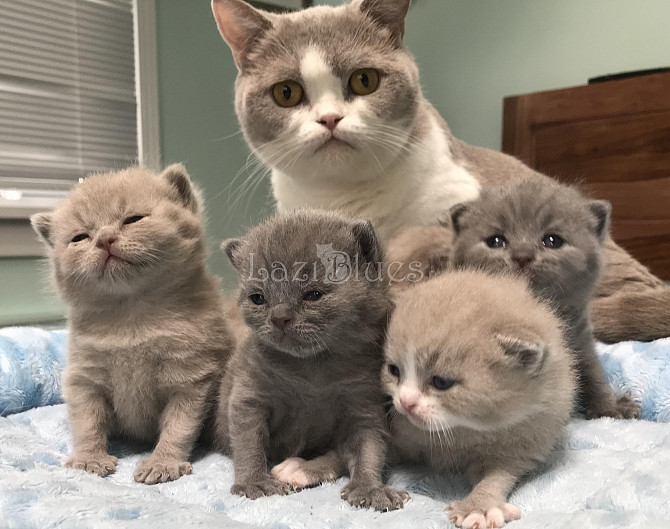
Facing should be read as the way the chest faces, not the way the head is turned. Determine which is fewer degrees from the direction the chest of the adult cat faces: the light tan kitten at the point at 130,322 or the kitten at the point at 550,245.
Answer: the light tan kitten

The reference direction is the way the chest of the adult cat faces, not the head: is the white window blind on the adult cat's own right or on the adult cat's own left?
on the adult cat's own right

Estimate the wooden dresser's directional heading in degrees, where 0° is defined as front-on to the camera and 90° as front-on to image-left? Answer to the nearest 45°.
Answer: approximately 45°

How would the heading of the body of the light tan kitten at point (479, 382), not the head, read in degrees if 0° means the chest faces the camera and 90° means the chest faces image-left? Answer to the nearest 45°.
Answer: approximately 45°

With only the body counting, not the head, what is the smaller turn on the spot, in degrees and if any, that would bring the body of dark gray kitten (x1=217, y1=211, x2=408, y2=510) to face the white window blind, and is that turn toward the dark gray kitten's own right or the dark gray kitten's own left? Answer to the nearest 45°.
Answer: approximately 135° to the dark gray kitten's own right

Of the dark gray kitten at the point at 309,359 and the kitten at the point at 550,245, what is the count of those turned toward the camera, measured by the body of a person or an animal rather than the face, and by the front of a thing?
2

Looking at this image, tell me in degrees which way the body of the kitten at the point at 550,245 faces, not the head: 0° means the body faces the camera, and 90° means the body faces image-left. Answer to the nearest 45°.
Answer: approximately 0°

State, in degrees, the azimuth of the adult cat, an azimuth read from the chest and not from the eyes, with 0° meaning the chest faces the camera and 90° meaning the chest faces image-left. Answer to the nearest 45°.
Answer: approximately 45°
